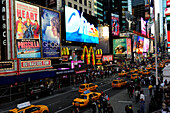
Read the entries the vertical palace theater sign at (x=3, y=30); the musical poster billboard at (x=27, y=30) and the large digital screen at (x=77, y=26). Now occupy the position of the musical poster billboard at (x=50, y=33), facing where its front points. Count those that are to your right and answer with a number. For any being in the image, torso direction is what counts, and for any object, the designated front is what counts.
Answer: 2

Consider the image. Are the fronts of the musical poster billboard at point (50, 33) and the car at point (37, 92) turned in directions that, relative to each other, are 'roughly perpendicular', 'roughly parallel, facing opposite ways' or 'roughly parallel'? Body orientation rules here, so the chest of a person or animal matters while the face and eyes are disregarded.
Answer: roughly perpendicular

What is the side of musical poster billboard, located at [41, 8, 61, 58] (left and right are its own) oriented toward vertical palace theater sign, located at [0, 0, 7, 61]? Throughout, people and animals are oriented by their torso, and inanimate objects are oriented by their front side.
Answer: right

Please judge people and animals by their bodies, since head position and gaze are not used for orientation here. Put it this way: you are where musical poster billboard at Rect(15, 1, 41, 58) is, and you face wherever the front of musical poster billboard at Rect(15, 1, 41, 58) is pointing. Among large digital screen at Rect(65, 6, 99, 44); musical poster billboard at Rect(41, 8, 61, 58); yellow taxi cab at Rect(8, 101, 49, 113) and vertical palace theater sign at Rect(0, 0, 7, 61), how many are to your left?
2

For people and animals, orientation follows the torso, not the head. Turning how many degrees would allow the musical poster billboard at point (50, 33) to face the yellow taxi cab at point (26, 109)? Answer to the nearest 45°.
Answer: approximately 45° to its right

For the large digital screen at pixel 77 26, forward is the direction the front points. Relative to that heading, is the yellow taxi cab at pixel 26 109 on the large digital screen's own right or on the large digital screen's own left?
on the large digital screen's own right

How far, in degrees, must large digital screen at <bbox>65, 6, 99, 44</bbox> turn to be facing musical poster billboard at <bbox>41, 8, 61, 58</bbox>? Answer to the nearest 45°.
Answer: approximately 90° to its right
